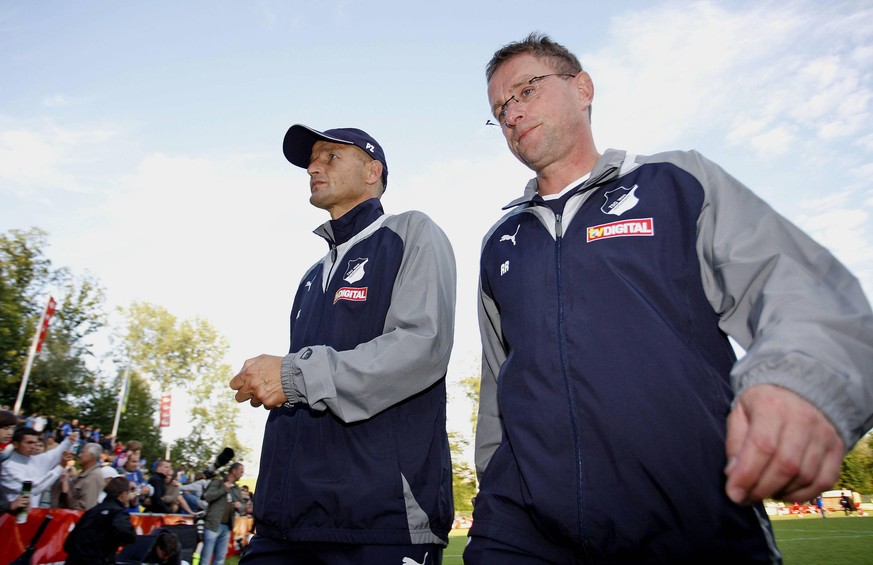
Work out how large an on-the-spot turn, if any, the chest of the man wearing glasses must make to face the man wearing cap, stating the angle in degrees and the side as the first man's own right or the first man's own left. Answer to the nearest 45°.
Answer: approximately 45° to the first man's own right

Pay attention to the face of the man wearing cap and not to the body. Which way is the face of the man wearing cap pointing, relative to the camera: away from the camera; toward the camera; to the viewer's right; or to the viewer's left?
to the viewer's left

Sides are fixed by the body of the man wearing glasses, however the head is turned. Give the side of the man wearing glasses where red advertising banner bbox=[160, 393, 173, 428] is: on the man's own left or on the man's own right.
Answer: on the man's own right

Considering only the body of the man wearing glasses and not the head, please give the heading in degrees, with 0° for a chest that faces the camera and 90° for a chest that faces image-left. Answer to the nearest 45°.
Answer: approximately 45°

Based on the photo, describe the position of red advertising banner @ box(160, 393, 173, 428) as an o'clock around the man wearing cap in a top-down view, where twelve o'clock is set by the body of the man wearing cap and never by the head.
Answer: The red advertising banner is roughly at 4 o'clock from the man wearing cap.

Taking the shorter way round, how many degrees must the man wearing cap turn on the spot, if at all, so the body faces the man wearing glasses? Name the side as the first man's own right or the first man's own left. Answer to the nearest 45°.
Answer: approximately 90° to the first man's own left
